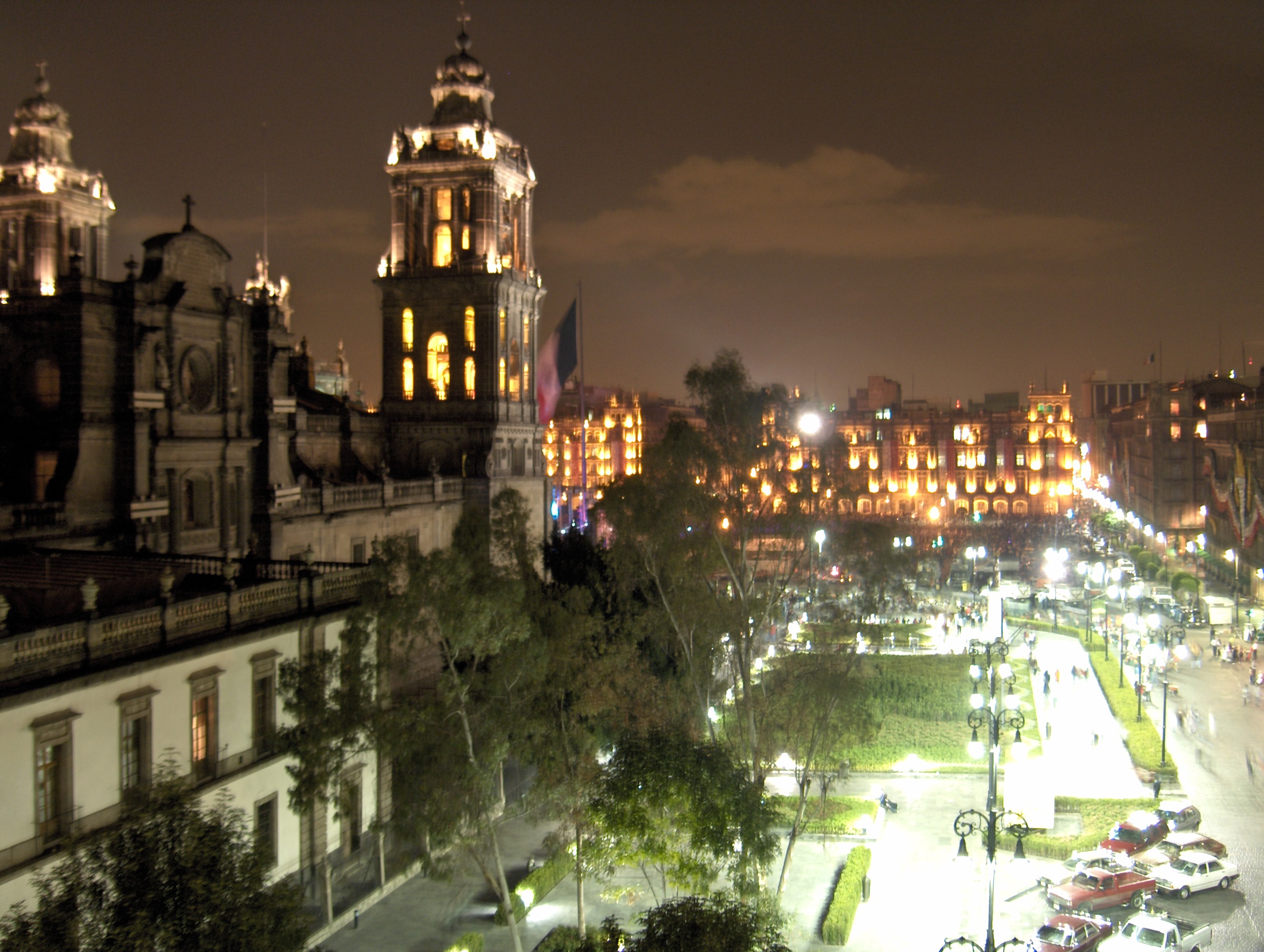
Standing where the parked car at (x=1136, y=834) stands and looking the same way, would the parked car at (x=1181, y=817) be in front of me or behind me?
behind

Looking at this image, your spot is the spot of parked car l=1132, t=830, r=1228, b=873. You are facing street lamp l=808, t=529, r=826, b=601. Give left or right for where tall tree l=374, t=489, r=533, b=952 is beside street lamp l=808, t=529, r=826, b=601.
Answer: left

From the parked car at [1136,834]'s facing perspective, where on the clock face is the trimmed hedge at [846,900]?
The trimmed hedge is roughly at 12 o'clock from the parked car.

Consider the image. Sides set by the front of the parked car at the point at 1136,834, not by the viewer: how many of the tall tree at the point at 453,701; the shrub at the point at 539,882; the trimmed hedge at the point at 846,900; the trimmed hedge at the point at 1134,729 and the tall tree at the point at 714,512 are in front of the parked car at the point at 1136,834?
4

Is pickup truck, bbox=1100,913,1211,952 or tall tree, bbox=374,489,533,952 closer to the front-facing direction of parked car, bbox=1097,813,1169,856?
the tall tree

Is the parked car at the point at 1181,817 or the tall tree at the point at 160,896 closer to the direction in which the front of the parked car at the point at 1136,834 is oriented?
the tall tree

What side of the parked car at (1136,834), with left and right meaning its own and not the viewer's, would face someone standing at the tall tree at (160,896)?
front

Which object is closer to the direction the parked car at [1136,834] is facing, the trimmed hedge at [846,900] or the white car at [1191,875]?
the trimmed hedge

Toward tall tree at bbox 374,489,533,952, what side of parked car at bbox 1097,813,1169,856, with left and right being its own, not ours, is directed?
front

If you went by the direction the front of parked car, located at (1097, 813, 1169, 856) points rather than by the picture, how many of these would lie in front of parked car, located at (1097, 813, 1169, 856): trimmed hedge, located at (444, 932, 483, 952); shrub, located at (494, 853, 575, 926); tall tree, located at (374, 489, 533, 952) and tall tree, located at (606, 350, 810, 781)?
4

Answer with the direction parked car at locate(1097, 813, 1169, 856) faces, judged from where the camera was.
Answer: facing the viewer and to the left of the viewer

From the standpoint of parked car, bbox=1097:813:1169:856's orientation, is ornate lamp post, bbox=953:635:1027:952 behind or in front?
in front

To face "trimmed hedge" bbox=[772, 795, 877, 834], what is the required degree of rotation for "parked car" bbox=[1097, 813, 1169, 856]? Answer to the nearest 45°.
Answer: approximately 45° to its right

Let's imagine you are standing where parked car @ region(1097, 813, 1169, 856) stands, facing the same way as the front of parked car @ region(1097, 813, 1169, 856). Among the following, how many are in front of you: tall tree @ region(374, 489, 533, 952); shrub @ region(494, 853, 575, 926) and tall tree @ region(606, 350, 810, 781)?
3

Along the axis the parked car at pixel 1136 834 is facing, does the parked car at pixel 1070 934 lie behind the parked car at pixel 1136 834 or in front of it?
in front

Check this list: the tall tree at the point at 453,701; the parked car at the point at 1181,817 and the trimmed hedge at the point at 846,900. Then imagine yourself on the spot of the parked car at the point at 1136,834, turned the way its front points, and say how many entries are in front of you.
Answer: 2

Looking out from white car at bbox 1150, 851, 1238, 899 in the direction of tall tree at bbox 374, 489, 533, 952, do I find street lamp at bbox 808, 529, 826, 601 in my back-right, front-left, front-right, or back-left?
front-right

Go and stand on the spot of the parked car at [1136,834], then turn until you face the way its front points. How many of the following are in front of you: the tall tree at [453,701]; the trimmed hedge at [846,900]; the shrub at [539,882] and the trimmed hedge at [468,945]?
4
